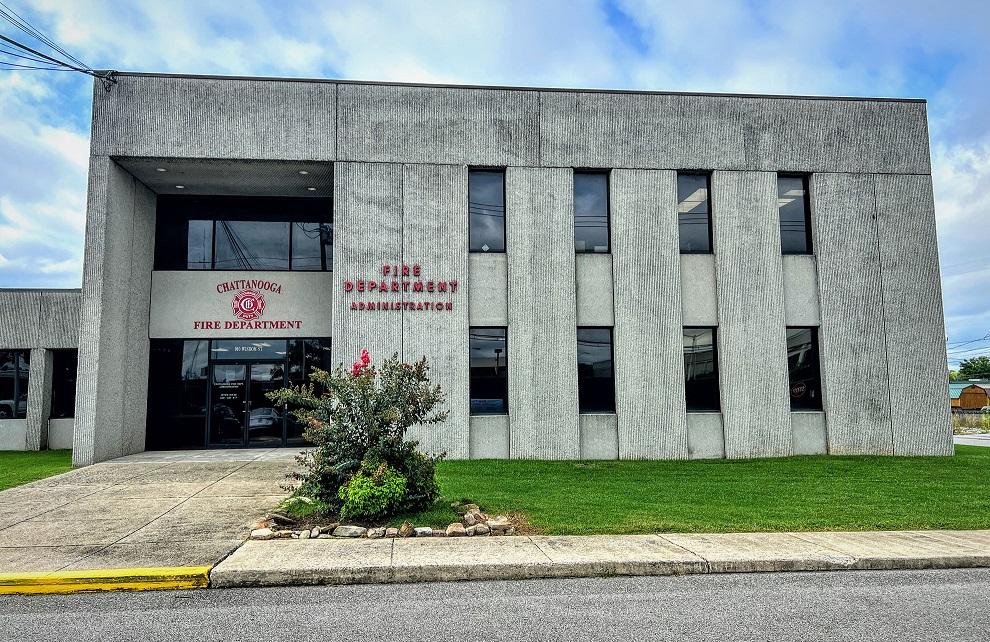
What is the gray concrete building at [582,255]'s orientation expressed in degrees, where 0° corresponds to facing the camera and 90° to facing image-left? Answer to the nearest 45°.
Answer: approximately 0°

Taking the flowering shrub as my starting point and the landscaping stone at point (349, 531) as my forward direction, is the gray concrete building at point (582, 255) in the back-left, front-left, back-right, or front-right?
back-left

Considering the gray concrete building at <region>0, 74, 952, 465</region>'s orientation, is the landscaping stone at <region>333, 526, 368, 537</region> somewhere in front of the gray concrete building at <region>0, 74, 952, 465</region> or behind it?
in front

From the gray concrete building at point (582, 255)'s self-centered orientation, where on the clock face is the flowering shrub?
The flowering shrub is roughly at 1 o'clock from the gray concrete building.
